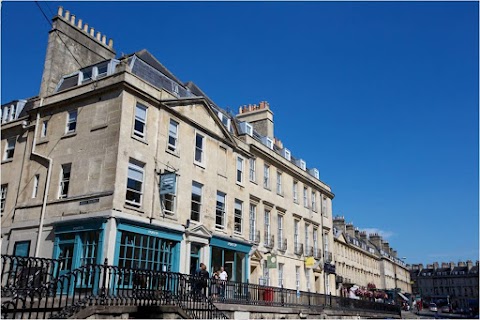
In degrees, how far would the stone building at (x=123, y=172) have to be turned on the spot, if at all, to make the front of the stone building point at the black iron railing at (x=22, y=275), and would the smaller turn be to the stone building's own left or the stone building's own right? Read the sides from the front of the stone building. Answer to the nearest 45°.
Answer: approximately 45° to the stone building's own right

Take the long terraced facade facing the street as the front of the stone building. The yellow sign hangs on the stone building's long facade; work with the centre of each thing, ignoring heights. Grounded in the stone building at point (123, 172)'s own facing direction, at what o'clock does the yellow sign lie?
The yellow sign is roughly at 9 o'clock from the stone building.

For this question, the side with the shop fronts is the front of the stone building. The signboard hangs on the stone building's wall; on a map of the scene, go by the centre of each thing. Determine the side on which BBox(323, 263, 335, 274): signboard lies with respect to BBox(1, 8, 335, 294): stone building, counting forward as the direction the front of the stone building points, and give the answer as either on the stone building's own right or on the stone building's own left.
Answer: on the stone building's own left

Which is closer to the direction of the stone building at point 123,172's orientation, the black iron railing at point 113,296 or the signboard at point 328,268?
the black iron railing

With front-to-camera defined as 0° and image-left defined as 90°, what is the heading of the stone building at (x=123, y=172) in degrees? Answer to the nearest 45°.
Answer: approximately 315°

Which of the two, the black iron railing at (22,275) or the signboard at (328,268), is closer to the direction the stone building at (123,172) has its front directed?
the black iron railing

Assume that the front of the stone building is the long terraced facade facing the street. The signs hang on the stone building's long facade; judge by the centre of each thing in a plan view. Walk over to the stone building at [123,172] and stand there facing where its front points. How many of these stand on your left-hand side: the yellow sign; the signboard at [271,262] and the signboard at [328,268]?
3
